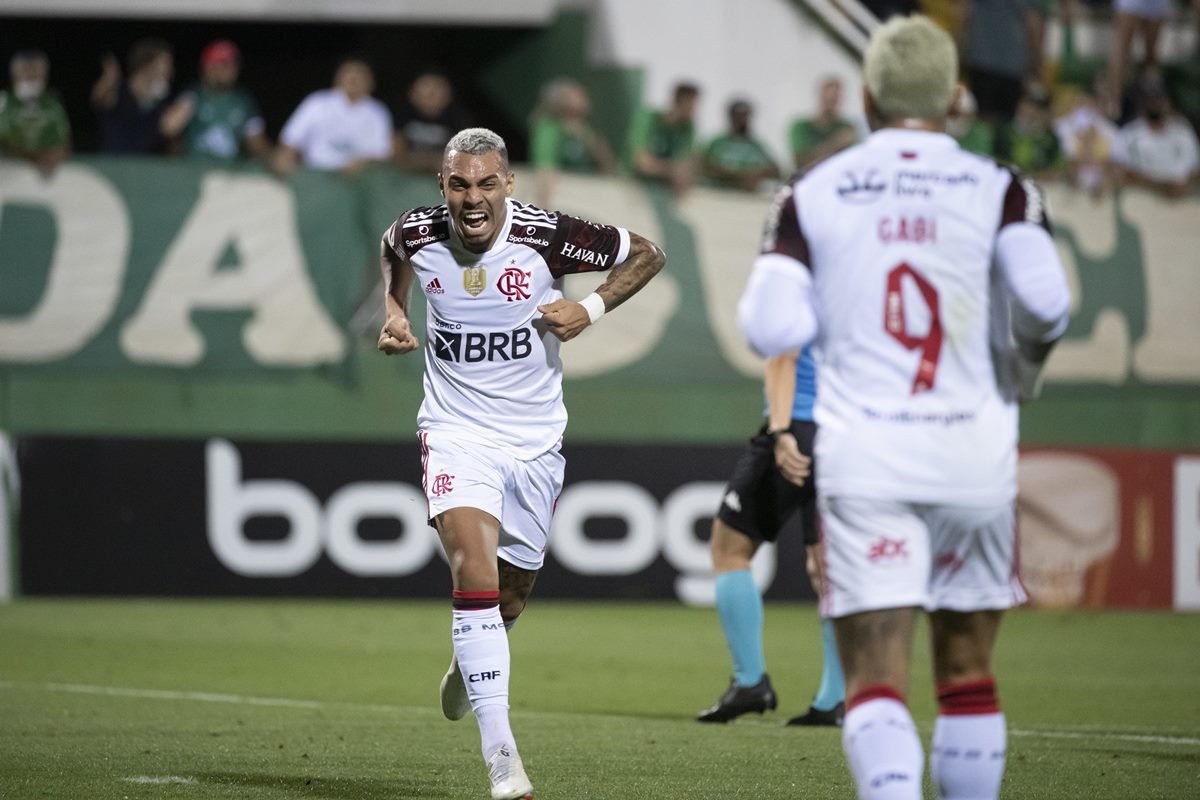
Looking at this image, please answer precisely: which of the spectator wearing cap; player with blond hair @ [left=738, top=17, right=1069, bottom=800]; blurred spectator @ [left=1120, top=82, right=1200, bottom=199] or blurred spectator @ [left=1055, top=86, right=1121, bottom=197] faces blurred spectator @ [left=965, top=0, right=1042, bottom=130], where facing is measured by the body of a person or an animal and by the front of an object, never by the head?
the player with blond hair

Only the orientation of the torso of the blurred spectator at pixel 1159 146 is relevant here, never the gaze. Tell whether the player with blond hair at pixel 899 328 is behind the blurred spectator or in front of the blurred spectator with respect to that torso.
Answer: in front

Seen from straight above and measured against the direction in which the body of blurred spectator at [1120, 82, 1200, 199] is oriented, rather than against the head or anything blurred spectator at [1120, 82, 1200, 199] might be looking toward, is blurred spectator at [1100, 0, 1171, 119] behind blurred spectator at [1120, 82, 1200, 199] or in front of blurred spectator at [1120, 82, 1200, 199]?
behind

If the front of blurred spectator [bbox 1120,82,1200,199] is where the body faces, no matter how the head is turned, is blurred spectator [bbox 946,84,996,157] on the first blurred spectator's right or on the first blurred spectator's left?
on the first blurred spectator's right

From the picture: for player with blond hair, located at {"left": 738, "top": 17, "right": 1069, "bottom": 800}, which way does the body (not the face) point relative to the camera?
away from the camera

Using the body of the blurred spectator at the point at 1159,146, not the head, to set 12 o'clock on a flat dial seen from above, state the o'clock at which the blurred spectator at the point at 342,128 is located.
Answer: the blurred spectator at the point at 342,128 is roughly at 2 o'clock from the blurred spectator at the point at 1159,146.

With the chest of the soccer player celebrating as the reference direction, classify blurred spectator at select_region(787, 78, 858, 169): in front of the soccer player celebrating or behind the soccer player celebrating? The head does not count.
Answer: behind

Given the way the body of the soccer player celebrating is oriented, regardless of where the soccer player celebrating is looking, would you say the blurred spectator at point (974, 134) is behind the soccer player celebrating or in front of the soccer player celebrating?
behind

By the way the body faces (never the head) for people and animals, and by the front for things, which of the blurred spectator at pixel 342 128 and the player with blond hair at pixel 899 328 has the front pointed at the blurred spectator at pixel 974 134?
the player with blond hair

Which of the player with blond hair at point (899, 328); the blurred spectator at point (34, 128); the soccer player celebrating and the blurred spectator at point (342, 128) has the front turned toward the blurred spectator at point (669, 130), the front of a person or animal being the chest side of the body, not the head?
the player with blond hair

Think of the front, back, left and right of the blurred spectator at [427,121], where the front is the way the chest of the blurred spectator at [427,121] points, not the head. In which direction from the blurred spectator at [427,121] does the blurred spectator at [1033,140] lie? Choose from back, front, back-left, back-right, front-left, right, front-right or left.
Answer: left

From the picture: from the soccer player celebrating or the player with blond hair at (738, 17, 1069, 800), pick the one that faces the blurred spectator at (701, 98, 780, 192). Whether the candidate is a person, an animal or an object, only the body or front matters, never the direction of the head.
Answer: the player with blond hair

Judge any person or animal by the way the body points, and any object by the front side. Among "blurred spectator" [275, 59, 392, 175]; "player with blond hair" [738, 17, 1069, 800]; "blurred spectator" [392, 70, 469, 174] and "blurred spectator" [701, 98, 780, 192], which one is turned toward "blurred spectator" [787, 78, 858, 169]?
the player with blond hair

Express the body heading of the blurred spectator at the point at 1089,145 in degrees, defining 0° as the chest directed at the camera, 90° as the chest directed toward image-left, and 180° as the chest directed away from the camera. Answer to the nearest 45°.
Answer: approximately 0°
